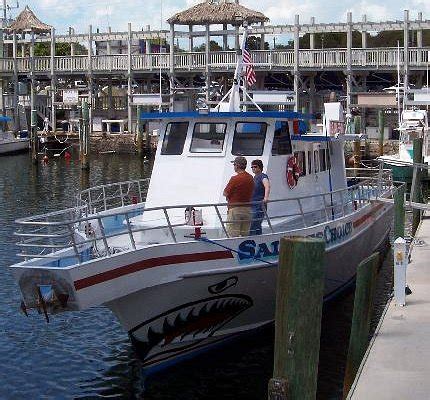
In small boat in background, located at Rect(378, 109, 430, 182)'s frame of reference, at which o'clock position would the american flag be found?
The american flag is roughly at 11 o'clock from the small boat in background.

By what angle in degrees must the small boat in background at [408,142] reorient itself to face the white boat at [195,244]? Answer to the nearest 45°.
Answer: approximately 45° to its left

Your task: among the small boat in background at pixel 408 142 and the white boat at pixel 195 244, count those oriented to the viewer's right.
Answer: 0

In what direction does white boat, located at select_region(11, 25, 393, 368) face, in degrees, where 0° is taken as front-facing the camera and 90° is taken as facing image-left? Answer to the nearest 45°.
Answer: approximately 45°

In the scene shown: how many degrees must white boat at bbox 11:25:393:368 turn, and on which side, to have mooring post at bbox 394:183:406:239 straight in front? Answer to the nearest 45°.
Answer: approximately 180°

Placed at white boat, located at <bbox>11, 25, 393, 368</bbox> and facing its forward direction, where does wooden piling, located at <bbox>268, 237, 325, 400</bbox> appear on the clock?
The wooden piling is roughly at 10 o'clock from the white boat.

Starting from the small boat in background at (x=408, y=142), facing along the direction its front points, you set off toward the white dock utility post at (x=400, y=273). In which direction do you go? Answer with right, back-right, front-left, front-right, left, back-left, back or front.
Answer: front-left

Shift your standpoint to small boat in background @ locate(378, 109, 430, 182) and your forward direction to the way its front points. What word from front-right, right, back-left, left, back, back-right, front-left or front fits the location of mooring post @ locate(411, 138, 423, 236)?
front-left

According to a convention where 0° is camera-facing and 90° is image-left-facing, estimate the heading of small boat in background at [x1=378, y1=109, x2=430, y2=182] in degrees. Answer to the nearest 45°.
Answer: approximately 45°

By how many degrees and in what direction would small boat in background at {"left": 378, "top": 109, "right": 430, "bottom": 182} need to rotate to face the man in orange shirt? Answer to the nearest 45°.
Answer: approximately 45° to its left
